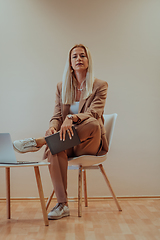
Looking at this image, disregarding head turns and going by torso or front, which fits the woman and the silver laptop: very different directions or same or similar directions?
very different directions

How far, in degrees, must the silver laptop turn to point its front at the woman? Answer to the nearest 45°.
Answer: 0° — it already faces them

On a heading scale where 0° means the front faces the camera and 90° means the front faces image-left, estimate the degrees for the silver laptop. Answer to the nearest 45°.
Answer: approximately 225°

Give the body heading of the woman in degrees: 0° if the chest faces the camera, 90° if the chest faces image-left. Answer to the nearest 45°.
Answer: approximately 45°

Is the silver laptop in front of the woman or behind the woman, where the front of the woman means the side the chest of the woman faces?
in front
